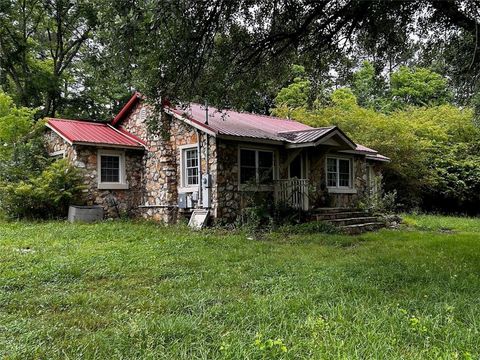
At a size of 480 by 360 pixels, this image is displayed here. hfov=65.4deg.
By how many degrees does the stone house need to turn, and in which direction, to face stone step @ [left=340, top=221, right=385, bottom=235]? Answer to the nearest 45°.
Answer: approximately 45° to its left

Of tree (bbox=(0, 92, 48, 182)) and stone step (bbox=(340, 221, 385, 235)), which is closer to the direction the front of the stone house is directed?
the stone step

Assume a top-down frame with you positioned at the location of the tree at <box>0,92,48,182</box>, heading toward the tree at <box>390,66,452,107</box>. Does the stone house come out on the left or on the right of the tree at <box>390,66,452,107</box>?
right

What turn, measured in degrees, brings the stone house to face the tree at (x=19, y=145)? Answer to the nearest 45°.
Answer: approximately 135° to its right

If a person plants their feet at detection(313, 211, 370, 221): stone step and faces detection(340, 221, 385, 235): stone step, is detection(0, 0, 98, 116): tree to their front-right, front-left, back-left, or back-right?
back-right

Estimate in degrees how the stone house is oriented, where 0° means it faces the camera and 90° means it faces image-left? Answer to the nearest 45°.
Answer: approximately 315°

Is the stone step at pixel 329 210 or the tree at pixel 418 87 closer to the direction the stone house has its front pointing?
the stone step

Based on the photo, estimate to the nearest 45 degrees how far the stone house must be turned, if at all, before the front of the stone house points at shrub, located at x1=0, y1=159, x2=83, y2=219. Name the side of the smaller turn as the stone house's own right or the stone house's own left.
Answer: approximately 135° to the stone house's own right
